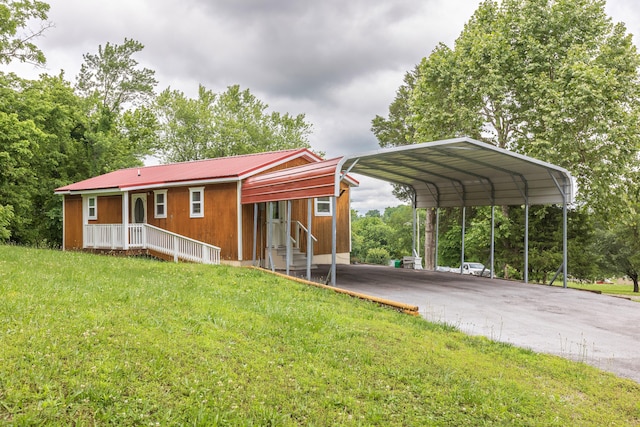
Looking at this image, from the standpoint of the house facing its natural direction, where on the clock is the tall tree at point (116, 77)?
The tall tree is roughly at 4 o'clock from the house.

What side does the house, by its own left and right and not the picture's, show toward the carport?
left

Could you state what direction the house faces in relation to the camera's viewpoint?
facing the viewer and to the left of the viewer

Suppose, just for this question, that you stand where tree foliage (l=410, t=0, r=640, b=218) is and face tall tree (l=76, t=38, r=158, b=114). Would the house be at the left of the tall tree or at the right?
left
